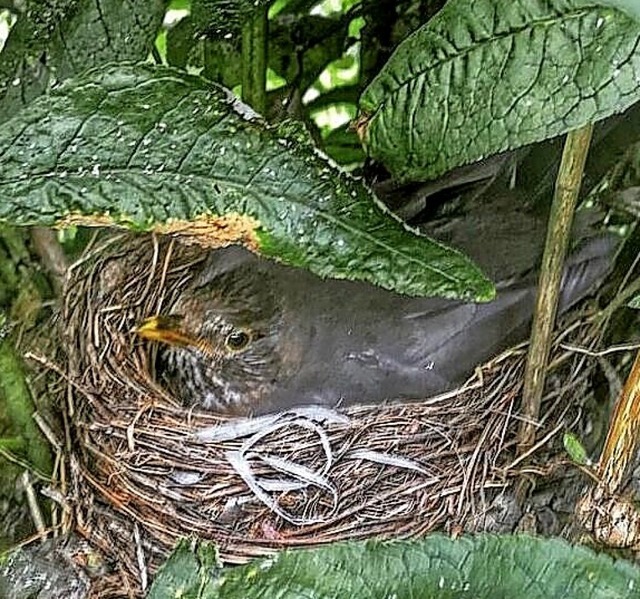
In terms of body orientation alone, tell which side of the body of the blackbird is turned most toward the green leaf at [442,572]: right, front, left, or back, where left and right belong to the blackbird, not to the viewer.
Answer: left

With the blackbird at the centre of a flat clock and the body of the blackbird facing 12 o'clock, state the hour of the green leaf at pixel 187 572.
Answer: The green leaf is roughly at 9 o'clock from the blackbird.

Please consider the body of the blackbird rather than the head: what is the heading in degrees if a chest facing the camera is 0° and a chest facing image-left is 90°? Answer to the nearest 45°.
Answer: approximately 90°
